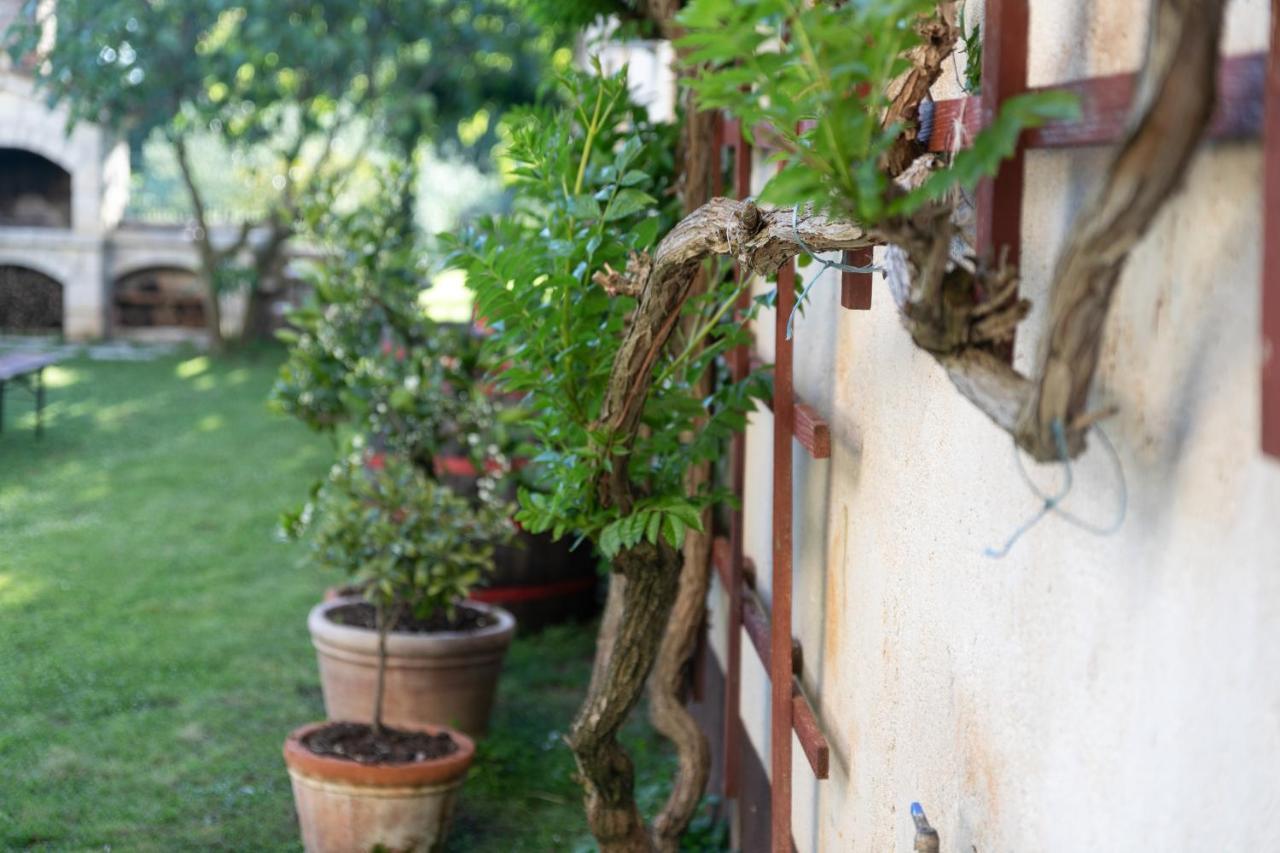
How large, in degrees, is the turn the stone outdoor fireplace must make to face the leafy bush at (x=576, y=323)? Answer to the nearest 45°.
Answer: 0° — it already faces it

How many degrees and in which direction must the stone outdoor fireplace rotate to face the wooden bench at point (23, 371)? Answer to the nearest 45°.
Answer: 0° — it already faces it

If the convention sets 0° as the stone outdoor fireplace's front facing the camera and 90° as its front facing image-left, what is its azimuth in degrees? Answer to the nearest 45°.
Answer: approximately 0°

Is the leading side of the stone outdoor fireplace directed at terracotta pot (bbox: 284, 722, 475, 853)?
yes

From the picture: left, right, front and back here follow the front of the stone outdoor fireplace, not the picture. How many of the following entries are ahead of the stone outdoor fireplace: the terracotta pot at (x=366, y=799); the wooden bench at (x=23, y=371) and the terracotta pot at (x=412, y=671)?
3

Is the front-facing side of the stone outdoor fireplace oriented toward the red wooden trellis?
yes

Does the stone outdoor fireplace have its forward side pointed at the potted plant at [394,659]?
yes

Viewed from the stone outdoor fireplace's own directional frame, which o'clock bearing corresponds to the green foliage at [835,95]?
The green foliage is roughly at 12 o'clock from the stone outdoor fireplace.

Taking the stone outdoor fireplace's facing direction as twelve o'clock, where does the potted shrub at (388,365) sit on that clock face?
The potted shrub is roughly at 12 o'clock from the stone outdoor fireplace.

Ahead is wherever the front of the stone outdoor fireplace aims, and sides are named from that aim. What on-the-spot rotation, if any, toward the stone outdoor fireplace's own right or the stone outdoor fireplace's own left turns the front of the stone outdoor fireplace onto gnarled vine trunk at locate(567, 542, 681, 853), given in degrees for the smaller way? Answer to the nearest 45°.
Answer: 0° — it already faces it
